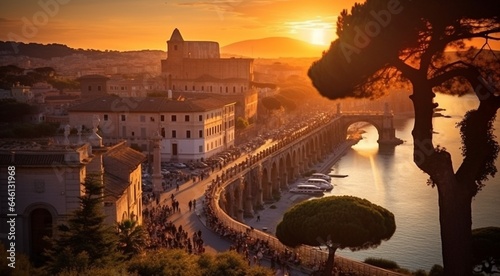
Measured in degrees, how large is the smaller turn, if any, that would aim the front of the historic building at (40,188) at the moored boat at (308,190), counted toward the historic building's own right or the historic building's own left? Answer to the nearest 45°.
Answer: approximately 135° to the historic building's own left

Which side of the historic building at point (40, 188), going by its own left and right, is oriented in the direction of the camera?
front

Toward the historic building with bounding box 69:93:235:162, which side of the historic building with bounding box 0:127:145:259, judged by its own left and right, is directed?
back

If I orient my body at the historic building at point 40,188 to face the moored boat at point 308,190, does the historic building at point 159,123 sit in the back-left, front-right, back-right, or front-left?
front-left

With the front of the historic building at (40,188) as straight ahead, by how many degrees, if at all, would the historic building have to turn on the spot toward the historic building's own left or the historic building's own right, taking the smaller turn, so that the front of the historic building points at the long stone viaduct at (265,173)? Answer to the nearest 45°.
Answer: approximately 135° to the historic building's own left

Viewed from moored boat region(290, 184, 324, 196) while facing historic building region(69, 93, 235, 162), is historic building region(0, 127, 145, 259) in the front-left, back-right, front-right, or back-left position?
front-left
